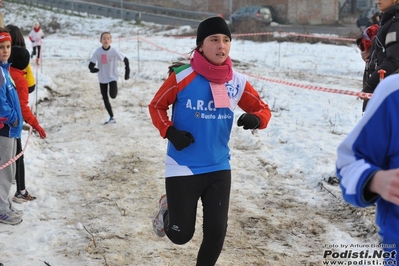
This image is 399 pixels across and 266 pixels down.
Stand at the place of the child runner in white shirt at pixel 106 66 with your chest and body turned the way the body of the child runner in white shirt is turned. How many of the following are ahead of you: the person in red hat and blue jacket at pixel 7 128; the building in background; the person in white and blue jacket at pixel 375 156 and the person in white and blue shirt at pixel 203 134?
3

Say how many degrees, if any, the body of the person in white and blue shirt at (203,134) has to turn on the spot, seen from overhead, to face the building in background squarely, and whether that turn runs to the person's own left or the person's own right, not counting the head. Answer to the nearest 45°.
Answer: approximately 135° to the person's own left

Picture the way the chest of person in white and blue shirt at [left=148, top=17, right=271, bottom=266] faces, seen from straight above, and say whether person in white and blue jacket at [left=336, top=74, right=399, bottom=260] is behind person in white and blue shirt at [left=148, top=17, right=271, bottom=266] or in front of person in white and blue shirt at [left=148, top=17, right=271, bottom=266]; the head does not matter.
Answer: in front

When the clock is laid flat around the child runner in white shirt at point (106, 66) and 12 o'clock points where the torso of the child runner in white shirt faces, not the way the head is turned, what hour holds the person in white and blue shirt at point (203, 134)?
The person in white and blue shirt is roughly at 12 o'clock from the child runner in white shirt.

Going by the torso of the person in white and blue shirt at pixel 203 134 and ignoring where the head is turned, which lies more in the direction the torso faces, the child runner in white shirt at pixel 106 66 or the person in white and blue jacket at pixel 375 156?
the person in white and blue jacket

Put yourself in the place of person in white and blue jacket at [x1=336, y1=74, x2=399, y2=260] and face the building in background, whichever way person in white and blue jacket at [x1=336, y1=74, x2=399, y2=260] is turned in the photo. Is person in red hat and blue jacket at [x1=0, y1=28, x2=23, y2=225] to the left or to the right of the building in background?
left

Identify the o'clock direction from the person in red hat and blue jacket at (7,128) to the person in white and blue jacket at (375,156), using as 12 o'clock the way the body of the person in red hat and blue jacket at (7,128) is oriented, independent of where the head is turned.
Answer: the person in white and blue jacket at (375,156) is roughly at 1 o'clock from the person in red hat and blue jacket at (7,128).

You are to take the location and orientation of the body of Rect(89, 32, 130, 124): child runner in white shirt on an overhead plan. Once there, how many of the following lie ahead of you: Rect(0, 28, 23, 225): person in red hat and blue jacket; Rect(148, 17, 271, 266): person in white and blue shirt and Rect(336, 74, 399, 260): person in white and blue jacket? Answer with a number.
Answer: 3

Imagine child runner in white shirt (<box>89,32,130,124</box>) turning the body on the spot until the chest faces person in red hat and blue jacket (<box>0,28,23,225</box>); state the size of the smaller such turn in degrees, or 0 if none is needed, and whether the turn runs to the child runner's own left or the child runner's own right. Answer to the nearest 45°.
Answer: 0° — they already face them

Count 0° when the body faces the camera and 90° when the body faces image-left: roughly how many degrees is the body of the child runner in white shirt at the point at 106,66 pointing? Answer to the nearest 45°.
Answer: approximately 0°
